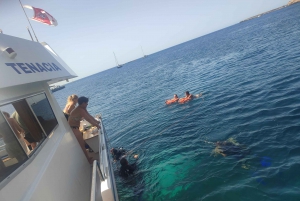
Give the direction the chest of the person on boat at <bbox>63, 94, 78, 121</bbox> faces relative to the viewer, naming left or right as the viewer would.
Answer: facing to the right of the viewer
